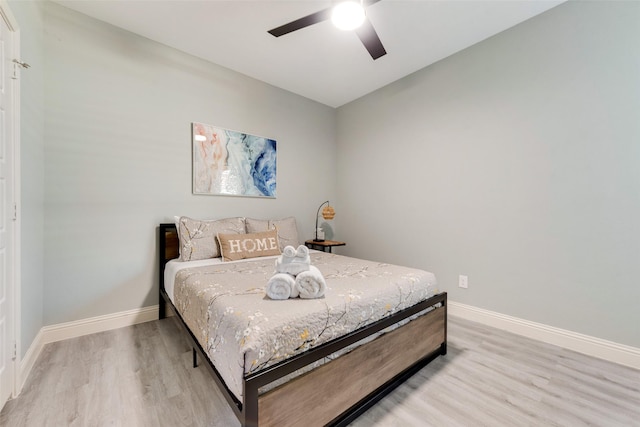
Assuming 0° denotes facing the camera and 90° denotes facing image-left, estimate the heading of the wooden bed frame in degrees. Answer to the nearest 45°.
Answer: approximately 315°

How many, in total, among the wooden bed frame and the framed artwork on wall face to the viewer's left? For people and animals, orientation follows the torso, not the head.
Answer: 0

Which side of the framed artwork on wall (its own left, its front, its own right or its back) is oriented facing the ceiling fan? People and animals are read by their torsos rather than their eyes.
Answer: front

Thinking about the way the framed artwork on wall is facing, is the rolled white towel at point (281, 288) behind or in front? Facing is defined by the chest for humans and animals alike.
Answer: in front

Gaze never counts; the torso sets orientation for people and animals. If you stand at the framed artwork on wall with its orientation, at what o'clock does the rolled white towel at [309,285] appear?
The rolled white towel is roughly at 1 o'clock from the framed artwork on wall.

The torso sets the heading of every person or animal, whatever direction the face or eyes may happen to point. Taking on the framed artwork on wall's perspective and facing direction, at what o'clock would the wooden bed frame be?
The wooden bed frame is roughly at 1 o'clock from the framed artwork on wall.

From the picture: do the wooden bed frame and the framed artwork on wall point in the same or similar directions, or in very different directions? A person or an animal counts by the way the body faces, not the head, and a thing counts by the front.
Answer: same or similar directions

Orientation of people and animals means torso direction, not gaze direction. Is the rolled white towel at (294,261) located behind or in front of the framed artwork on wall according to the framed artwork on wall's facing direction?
in front

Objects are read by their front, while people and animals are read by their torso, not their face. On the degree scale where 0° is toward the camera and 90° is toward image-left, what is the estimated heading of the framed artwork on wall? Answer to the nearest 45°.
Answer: approximately 315°

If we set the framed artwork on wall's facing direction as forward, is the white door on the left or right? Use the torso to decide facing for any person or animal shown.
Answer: on its right
